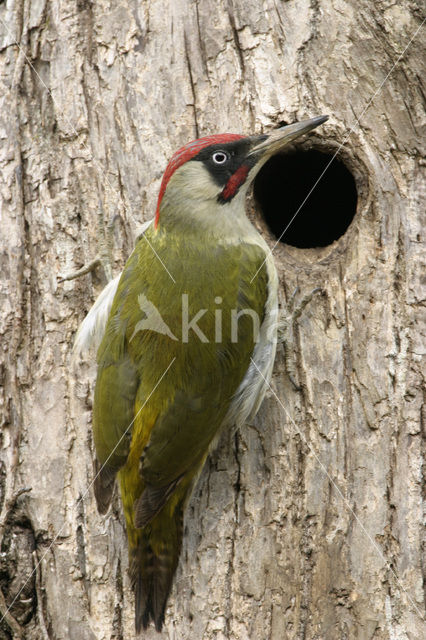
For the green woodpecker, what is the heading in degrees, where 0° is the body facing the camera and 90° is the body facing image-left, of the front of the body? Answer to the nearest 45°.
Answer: approximately 225°
